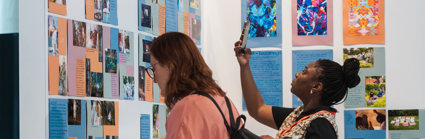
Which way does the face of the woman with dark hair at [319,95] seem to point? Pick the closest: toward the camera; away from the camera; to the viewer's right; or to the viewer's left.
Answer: to the viewer's left

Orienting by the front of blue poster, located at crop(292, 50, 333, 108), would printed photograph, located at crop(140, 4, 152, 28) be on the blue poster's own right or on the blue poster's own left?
on the blue poster's own right

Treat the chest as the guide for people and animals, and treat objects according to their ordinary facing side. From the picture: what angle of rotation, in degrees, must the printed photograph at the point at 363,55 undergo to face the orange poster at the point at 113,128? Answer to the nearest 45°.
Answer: approximately 45° to its right

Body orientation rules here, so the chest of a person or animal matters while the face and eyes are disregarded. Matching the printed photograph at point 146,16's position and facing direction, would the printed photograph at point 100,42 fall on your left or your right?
on your right

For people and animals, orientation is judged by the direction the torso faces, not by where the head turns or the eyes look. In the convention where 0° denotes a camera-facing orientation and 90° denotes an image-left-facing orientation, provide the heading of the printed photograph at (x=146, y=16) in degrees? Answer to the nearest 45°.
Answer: approximately 315°

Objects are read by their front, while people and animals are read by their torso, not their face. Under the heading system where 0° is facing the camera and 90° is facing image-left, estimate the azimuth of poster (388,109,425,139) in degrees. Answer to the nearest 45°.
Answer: approximately 0°

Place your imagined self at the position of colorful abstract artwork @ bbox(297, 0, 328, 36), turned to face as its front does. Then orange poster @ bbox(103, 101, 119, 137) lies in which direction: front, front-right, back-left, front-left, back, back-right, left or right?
front-right

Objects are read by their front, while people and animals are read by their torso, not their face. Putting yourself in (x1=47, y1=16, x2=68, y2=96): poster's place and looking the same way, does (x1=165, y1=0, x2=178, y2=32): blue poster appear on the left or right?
on its left

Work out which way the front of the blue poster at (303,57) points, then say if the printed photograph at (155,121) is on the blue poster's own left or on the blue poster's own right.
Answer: on the blue poster's own right

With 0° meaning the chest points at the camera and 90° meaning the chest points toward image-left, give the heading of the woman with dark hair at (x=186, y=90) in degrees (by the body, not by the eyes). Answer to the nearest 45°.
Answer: approximately 135°

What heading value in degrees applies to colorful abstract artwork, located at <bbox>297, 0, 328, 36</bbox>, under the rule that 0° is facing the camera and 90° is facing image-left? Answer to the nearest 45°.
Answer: approximately 0°

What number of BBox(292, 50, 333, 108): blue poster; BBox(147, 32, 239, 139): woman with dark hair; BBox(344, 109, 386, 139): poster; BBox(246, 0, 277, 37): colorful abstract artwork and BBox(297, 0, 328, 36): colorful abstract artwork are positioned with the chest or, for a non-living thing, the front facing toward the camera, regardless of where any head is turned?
4

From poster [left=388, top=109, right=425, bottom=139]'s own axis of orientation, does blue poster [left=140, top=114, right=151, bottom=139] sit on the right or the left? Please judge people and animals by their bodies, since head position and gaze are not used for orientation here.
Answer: on its right
